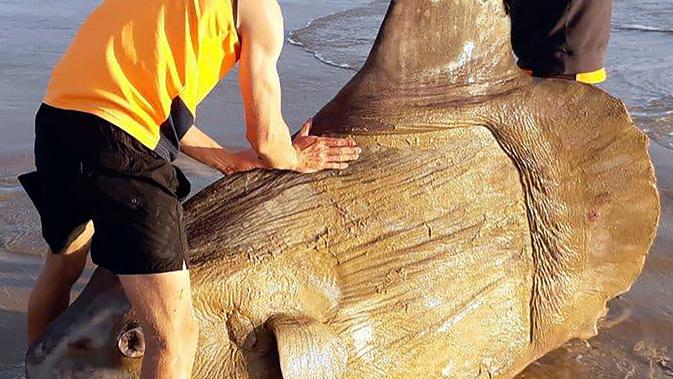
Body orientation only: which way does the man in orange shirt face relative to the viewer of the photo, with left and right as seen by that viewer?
facing away from the viewer and to the right of the viewer
